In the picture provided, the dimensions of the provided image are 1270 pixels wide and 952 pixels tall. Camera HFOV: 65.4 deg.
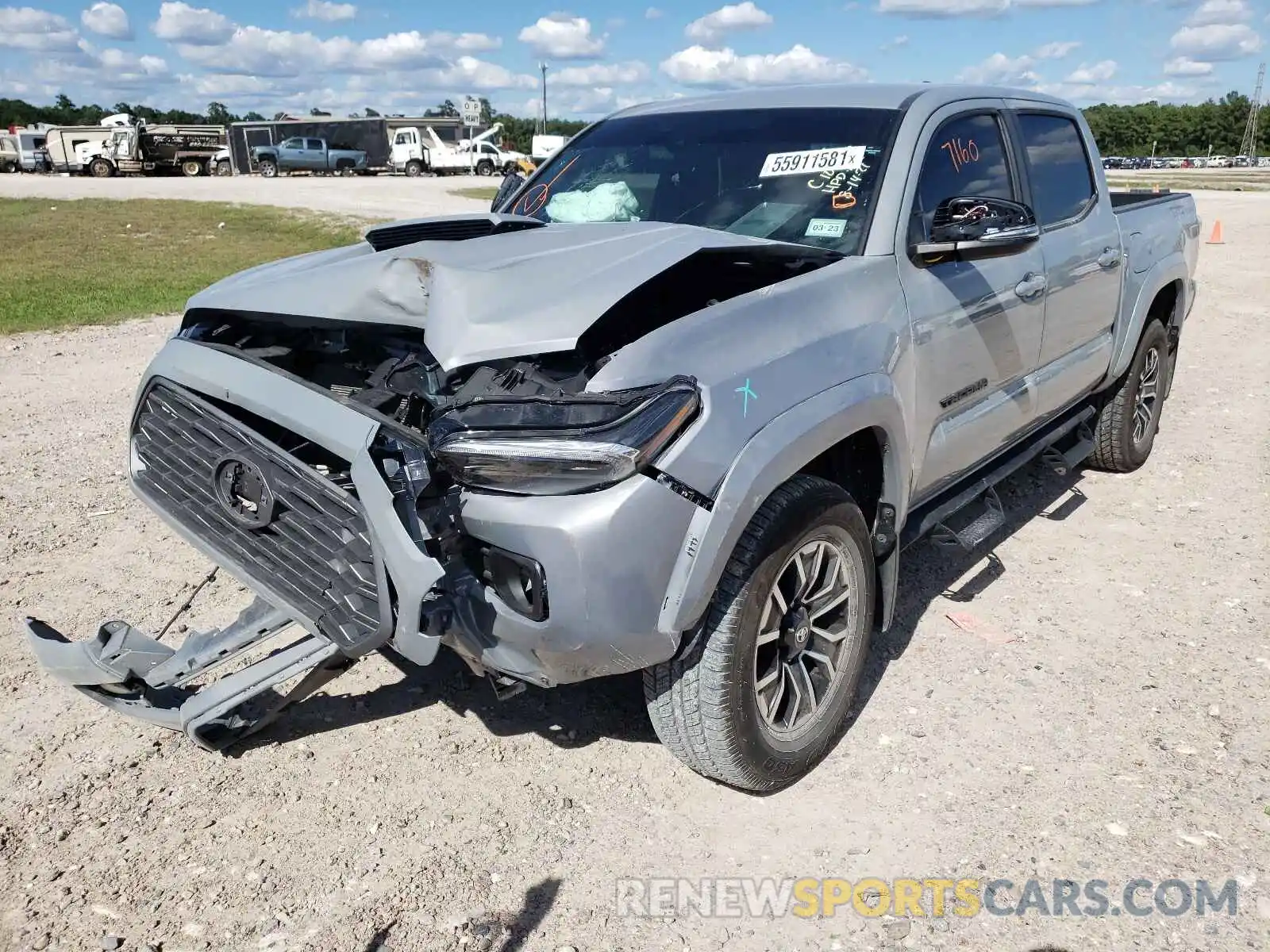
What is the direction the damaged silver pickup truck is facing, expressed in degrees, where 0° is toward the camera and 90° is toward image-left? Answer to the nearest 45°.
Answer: approximately 45°

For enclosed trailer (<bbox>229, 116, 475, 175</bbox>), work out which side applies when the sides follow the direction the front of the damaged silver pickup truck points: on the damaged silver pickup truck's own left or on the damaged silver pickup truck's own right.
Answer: on the damaged silver pickup truck's own right

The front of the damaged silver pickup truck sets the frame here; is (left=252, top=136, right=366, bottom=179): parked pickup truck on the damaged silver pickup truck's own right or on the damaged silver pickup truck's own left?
on the damaged silver pickup truck's own right
